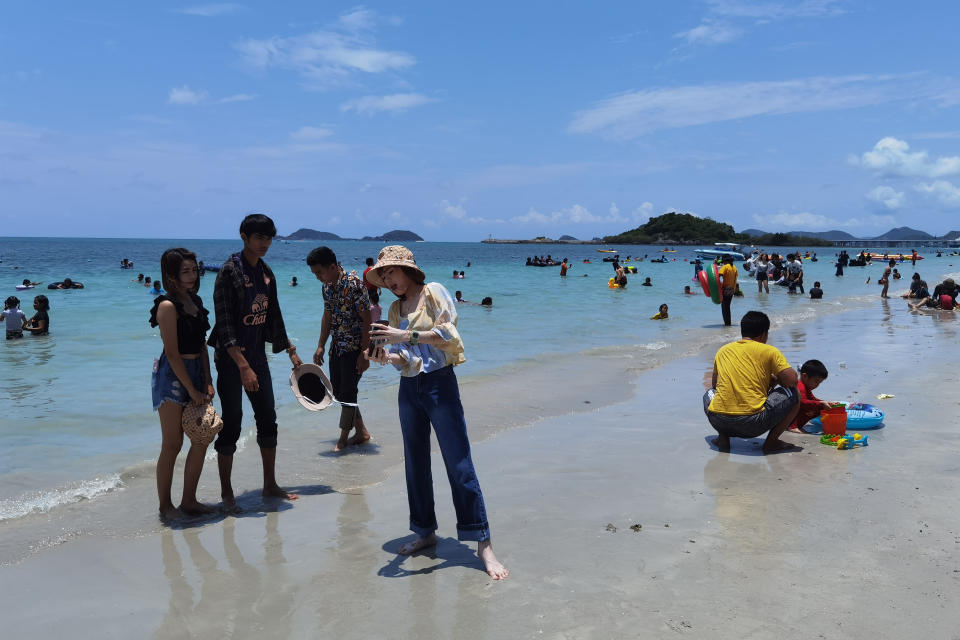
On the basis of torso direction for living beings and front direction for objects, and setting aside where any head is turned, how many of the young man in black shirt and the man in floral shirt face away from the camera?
0

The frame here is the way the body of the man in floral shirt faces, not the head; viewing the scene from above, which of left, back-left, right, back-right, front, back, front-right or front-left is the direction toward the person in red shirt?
back-left

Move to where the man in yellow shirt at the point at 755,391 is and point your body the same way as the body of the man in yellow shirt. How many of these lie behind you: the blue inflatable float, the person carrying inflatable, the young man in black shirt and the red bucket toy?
1

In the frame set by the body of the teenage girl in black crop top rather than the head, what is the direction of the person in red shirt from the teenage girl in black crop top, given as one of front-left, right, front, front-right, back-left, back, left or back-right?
front-left

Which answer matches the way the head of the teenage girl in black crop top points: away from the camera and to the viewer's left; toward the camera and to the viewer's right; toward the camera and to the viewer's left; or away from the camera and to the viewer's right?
toward the camera and to the viewer's right

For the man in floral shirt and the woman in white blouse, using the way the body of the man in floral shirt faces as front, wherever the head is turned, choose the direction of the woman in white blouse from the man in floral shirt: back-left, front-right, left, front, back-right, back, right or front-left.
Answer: front-left

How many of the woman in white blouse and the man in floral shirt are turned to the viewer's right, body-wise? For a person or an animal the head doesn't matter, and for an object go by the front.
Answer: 0

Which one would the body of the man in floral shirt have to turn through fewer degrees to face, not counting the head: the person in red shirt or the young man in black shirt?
the young man in black shirt

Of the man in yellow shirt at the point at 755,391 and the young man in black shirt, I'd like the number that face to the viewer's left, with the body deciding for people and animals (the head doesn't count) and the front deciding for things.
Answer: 0

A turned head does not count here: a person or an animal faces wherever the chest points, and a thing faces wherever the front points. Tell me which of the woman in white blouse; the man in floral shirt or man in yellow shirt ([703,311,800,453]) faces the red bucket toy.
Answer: the man in yellow shirt

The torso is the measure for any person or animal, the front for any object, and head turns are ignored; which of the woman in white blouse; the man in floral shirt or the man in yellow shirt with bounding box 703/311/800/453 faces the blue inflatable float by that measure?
the man in yellow shirt

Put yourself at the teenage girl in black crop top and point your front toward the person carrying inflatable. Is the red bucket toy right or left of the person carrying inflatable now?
right

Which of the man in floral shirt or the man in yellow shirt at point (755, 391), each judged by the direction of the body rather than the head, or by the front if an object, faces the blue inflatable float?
the man in yellow shirt

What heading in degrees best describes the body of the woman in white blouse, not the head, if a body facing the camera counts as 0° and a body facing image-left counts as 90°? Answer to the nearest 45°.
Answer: approximately 45°

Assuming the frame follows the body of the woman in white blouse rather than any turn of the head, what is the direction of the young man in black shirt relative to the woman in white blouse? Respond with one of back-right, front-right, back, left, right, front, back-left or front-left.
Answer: right
